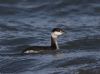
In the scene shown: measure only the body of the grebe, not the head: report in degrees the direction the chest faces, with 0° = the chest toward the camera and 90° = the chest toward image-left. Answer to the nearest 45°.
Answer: approximately 270°
